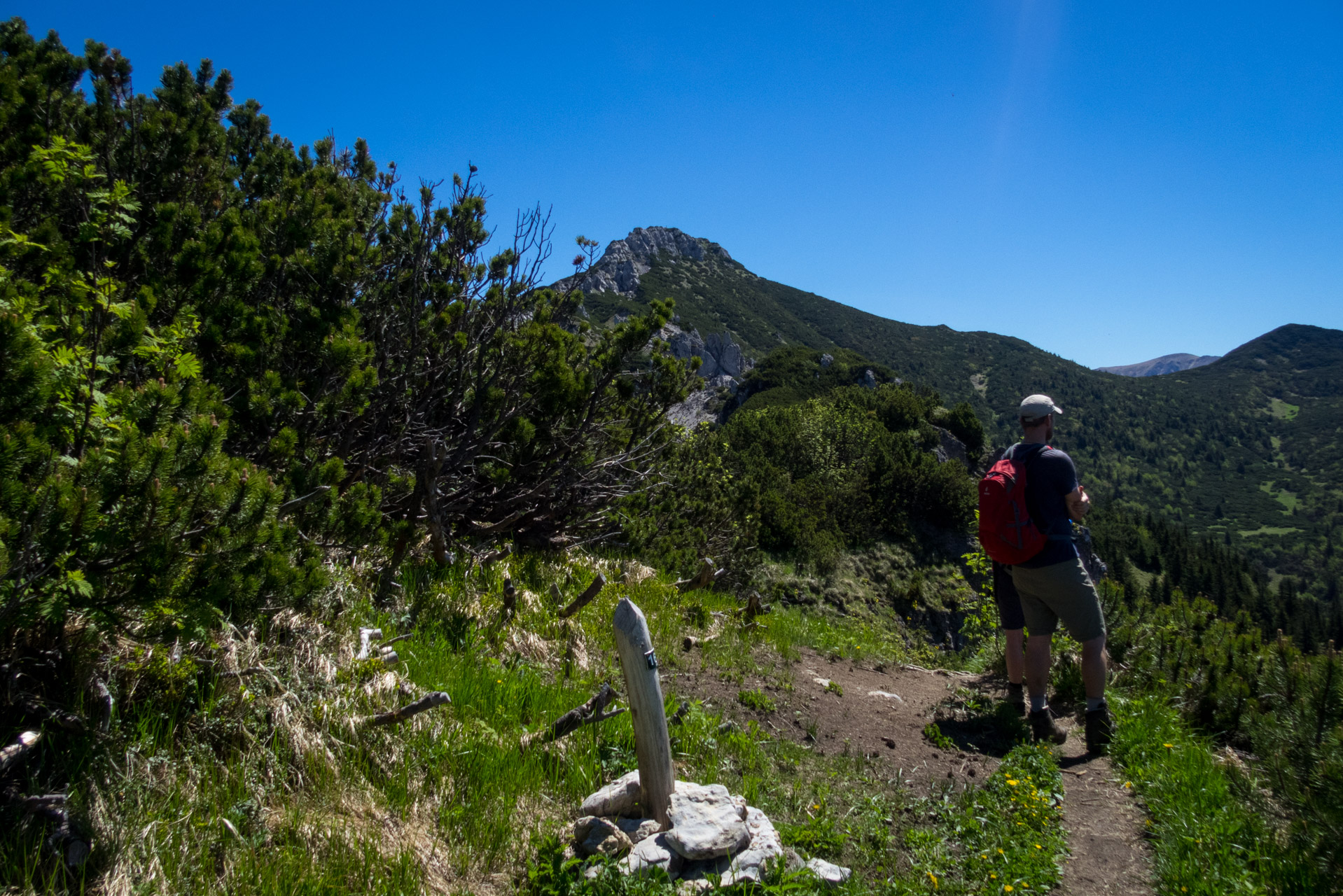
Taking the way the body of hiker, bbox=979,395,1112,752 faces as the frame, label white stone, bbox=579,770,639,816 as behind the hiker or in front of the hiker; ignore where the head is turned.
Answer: behind

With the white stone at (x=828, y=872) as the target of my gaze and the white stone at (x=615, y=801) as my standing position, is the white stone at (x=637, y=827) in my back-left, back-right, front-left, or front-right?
front-right

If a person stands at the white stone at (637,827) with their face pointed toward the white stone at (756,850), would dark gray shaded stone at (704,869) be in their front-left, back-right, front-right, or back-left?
front-right

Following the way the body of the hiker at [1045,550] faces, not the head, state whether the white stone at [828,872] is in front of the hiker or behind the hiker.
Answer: behind

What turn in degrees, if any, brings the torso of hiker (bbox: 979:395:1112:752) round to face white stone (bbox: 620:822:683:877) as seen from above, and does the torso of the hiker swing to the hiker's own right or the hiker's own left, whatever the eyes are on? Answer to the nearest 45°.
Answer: approximately 180°

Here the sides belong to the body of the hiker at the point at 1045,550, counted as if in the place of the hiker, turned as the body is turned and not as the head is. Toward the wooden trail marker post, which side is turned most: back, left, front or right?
back

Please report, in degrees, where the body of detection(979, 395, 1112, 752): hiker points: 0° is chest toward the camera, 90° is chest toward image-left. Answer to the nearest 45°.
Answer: approximately 225°

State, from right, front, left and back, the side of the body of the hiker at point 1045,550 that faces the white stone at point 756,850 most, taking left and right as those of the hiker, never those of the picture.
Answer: back

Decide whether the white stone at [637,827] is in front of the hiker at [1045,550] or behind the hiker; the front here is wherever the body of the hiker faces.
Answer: behind

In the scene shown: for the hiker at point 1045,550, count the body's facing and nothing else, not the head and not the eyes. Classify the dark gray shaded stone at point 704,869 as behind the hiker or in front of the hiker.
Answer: behind

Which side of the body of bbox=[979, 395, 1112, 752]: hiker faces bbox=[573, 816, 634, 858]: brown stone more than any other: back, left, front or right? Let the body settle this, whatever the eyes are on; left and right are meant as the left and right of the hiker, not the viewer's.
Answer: back
